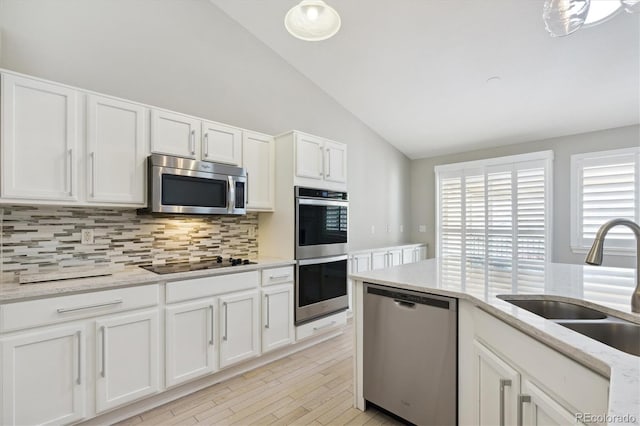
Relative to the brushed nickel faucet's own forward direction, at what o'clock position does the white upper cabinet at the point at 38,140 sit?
The white upper cabinet is roughly at 11 o'clock from the brushed nickel faucet.

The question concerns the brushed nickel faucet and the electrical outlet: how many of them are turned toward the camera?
1

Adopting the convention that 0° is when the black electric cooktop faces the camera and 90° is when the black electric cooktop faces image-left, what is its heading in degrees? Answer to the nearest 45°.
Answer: approximately 315°

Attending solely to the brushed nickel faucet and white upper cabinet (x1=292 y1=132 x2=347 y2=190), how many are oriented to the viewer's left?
1

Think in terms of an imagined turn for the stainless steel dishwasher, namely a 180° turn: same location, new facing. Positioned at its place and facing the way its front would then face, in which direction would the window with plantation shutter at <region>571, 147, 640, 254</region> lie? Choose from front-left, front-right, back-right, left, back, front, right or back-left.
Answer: front

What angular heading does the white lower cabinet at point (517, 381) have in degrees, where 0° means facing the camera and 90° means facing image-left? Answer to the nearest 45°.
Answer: approximately 45°

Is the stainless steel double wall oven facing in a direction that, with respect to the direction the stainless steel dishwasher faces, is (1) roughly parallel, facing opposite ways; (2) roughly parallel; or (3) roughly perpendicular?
roughly perpendicular
